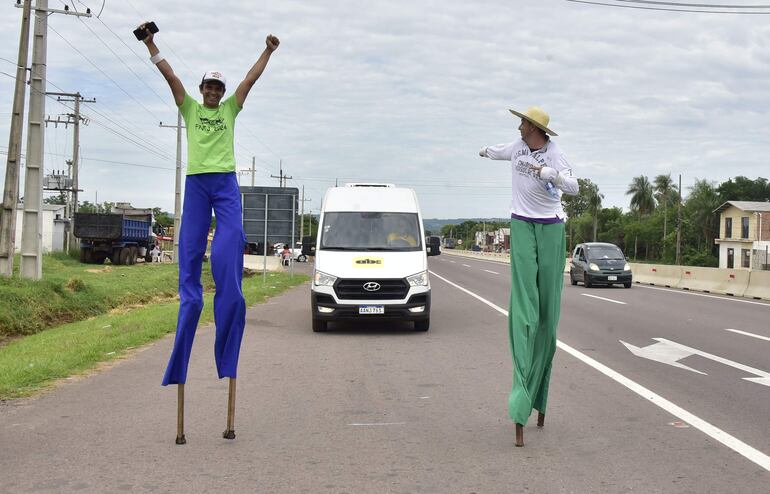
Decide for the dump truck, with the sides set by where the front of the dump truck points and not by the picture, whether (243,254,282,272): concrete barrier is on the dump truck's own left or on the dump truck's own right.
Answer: on the dump truck's own right

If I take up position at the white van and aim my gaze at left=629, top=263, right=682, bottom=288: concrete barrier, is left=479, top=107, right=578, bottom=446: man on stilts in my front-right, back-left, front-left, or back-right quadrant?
back-right

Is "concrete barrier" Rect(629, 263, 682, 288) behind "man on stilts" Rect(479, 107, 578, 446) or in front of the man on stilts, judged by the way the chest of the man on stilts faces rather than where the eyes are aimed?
behind

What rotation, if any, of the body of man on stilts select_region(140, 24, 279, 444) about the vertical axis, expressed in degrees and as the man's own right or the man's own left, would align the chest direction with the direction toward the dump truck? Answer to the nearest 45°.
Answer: approximately 180°

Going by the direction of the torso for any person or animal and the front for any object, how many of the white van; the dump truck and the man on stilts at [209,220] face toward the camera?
2

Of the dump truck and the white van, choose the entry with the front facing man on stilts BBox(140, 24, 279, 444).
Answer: the white van

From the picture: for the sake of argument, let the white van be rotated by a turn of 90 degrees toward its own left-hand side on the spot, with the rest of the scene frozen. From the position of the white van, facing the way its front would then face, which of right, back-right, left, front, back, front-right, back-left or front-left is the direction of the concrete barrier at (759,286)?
front-left

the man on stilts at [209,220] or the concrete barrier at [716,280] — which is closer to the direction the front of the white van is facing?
the man on stilts

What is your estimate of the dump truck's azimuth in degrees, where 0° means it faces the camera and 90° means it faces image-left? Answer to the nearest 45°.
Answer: approximately 225°

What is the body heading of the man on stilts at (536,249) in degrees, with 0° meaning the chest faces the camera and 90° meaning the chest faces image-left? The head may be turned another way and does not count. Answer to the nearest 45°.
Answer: approximately 45°

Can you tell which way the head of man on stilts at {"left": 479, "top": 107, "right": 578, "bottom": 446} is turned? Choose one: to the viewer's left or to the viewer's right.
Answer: to the viewer's left

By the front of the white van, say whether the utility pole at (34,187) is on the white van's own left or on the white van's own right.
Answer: on the white van's own right
